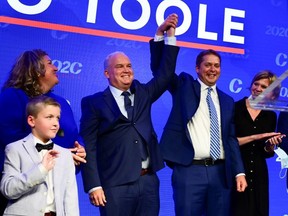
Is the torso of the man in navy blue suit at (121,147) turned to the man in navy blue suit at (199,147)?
no

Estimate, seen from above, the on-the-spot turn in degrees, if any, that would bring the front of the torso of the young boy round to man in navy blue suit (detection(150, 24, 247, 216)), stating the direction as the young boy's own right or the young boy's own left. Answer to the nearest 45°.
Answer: approximately 90° to the young boy's own left

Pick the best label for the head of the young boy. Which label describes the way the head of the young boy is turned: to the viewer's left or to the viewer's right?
to the viewer's right

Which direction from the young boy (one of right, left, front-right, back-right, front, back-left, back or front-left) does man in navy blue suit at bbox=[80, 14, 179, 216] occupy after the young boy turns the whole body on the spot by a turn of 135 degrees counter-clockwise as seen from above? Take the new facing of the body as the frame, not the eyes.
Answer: front-right

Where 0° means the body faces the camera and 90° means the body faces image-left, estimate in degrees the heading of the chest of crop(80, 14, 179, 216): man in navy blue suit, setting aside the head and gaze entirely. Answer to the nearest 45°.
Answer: approximately 315°

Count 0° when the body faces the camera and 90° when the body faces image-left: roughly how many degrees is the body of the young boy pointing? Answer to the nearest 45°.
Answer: approximately 315°
